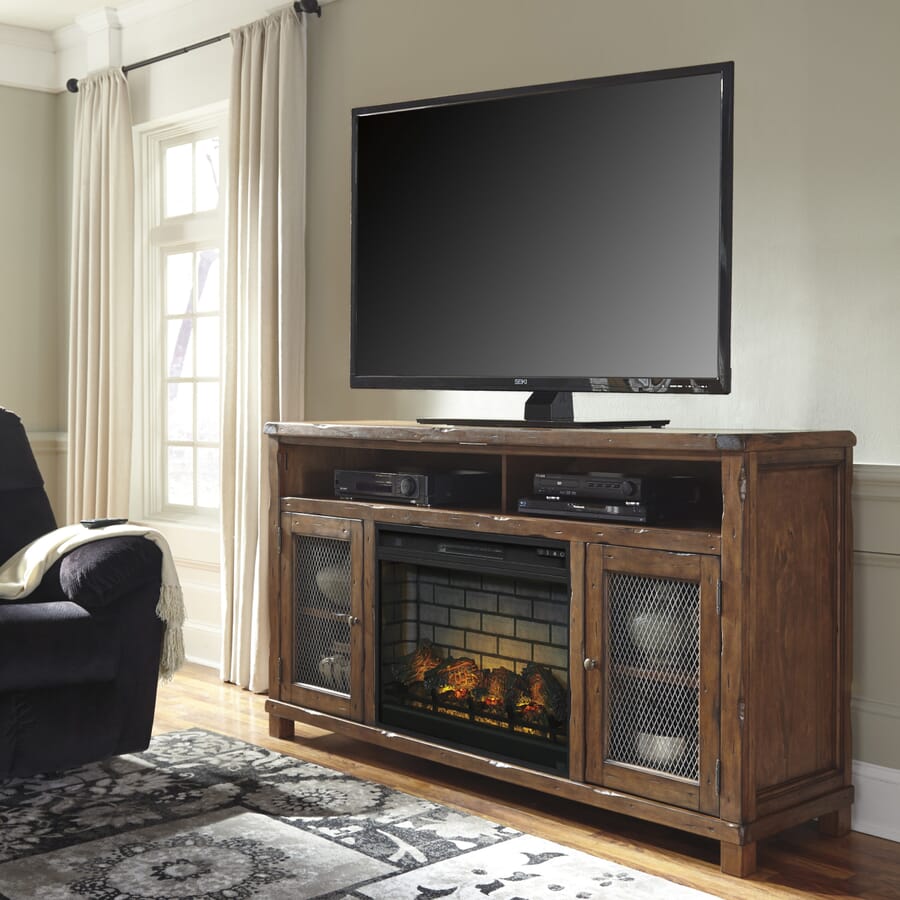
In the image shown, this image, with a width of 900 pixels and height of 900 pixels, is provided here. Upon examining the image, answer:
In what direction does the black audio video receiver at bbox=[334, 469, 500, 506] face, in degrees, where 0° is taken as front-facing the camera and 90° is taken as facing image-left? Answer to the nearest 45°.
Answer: approximately 45°

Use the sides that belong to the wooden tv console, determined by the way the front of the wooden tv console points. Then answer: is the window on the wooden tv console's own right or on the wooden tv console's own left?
on the wooden tv console's own right

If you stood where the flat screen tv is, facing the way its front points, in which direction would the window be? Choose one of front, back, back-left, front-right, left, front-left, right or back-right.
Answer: right

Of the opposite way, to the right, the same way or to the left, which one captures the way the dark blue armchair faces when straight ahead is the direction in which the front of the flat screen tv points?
to the left

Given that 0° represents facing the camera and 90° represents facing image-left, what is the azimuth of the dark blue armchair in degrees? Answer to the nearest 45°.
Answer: approximately 315°

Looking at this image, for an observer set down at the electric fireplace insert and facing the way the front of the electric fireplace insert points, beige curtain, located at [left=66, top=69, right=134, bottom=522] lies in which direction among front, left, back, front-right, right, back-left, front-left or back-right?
right

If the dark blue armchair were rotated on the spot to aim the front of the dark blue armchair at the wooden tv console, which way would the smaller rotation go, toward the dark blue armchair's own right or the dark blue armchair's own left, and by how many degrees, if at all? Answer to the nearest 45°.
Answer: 0° — it already faces it

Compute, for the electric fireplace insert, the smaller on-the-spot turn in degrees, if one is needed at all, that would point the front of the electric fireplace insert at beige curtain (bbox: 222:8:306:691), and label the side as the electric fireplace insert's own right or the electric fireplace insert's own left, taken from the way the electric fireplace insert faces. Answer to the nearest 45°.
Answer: approximately 90° to the electric fireplace insert's own right

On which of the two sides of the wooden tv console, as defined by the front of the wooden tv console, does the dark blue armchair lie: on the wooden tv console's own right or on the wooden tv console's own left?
on the wooden tv console's own right
